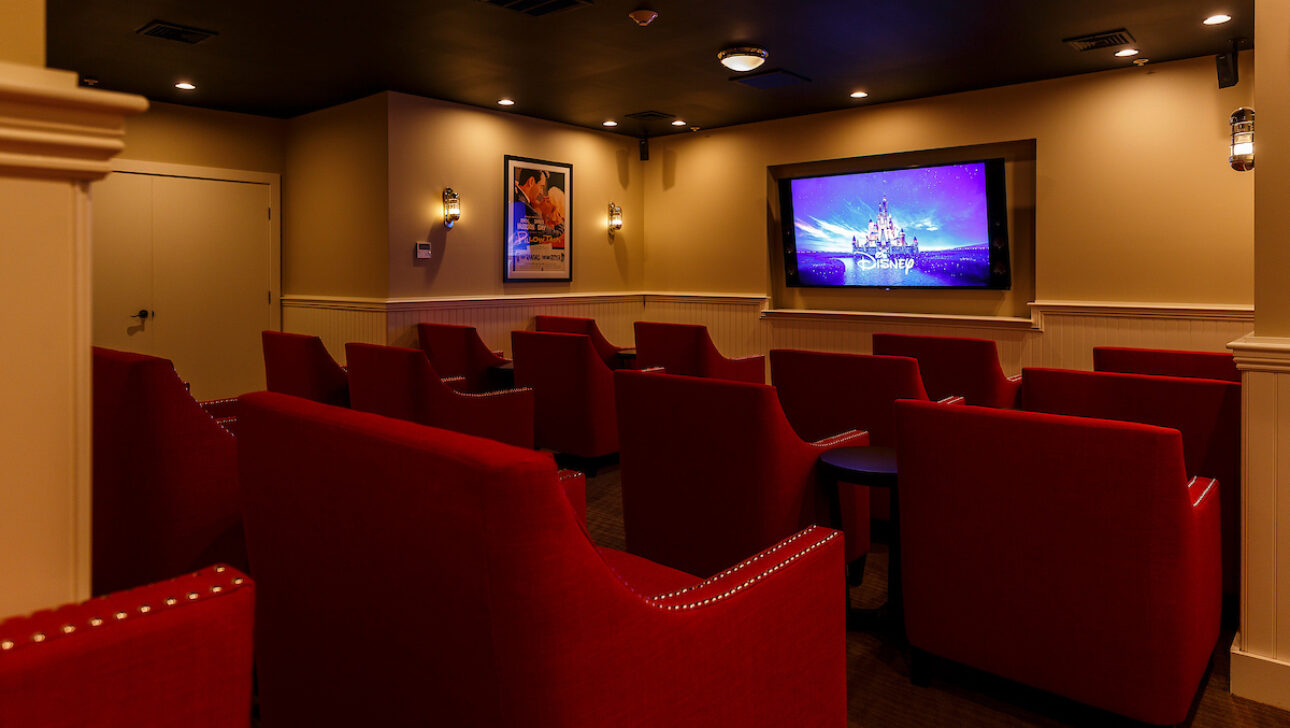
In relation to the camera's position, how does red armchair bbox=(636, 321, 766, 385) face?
facing away from the viewer and to the right of the viewer

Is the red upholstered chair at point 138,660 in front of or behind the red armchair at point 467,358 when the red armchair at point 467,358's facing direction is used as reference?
behind

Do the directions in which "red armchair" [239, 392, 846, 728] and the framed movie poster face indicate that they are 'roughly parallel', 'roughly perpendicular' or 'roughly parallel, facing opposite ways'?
roughly perpendicular

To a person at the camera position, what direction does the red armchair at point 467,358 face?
facing away from the viewer and to the right of the viewer

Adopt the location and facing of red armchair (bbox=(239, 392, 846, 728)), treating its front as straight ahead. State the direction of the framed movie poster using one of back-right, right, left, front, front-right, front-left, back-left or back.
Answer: front-left

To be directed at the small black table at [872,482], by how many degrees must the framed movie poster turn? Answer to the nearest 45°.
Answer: approximately 45° to its right

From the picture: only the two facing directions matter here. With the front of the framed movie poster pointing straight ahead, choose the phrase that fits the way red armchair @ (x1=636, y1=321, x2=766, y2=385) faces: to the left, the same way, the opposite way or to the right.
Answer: to the left

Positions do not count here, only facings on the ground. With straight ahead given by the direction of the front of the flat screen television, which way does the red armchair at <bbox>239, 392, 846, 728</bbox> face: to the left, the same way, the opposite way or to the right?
the opposite way

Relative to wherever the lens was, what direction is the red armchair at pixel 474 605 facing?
facing away from the viewer and to the right of the viewer
